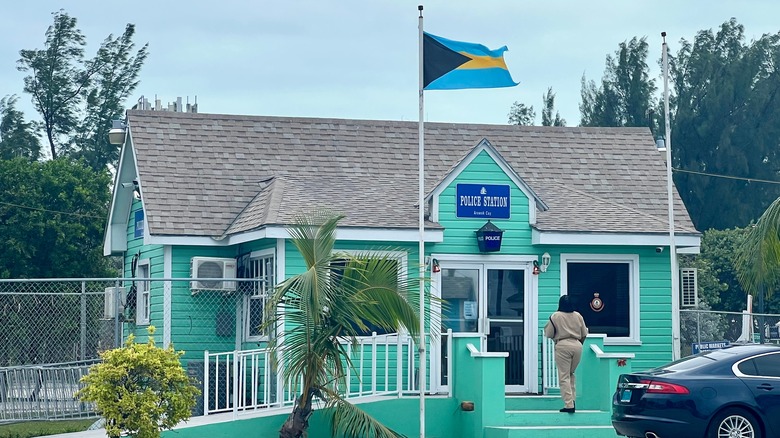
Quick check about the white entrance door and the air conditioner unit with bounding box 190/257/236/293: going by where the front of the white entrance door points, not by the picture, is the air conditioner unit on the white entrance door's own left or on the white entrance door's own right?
on the white entrance door's own right

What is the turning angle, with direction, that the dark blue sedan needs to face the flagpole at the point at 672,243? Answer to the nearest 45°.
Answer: approximately 45° to its left

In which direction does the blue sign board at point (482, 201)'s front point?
toward the camera

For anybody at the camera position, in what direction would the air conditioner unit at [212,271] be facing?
facing the viewer

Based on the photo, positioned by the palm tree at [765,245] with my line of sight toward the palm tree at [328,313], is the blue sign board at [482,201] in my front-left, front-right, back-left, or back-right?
front-right

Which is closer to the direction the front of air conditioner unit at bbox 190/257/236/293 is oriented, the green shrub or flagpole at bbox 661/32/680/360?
the green shrub

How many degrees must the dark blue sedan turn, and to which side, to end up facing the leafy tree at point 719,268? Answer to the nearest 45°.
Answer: approximately 45° to its left

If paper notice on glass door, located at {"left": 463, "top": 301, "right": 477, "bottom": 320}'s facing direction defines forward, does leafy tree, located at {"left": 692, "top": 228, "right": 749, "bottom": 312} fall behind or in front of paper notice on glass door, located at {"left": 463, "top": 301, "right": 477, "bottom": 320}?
behind

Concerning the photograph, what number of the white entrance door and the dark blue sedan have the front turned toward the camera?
1

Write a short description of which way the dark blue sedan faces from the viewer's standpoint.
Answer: facing away from the viewer and to the right of the viewer

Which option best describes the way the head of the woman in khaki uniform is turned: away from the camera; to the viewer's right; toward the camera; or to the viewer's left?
away from the camera

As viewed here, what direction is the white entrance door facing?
toward the camera

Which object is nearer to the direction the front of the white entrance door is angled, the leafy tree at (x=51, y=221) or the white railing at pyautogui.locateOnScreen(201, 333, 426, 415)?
the white railing

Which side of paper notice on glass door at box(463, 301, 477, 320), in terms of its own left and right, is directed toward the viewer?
front

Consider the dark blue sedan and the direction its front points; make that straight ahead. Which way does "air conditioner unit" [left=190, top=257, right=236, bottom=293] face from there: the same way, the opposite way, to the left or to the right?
to the right
